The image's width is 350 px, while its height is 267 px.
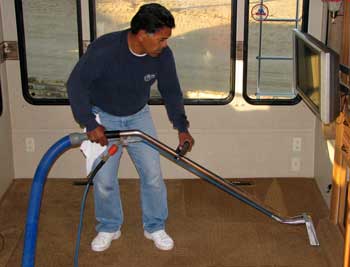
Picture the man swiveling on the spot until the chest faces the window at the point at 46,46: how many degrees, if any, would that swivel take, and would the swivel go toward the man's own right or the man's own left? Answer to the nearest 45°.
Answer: approximately 180°

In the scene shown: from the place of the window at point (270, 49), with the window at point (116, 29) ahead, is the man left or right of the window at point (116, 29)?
left

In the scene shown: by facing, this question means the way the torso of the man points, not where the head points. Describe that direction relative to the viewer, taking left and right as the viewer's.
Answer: facing the viewer and to the right of the viewer

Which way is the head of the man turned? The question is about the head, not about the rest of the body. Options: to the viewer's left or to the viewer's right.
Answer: to the viewer's right

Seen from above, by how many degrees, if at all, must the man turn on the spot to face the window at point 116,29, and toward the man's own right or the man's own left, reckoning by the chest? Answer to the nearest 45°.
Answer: approximately 135° to the man's own left

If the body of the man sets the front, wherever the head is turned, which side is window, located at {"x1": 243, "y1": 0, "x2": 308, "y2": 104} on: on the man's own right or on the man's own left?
on the man's own left
